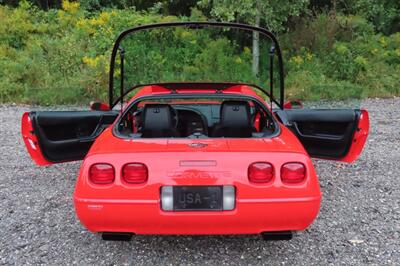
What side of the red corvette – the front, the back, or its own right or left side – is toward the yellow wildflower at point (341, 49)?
front

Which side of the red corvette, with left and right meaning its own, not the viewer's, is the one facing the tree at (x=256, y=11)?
front

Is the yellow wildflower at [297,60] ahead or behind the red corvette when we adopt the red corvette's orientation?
ahead

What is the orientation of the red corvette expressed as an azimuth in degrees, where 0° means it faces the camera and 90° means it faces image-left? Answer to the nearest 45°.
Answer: approximately 180°

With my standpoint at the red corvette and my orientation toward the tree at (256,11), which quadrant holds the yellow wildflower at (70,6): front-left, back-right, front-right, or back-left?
front-left

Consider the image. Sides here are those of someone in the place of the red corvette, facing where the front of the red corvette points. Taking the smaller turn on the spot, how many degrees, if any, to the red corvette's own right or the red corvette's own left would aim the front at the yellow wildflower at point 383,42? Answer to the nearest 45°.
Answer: approximately 45° to the red corvette's own right

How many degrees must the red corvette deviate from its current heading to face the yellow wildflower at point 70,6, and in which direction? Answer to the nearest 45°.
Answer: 0° — it already faces it

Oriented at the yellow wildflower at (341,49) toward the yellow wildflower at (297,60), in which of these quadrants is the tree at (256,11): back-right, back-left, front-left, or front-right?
front-right

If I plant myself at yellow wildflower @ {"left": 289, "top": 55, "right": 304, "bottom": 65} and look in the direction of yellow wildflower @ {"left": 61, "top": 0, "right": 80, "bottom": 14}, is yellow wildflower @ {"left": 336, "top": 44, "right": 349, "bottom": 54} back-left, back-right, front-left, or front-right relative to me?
back-right
